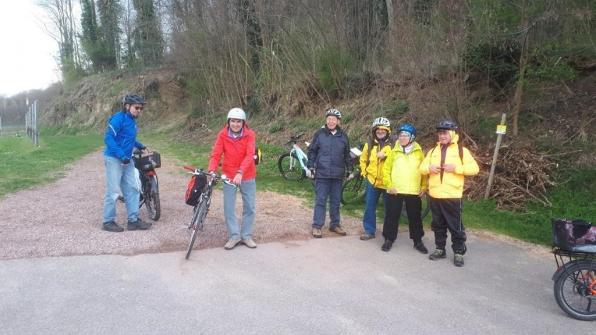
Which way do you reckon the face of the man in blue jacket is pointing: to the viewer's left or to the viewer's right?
to the viewer's right

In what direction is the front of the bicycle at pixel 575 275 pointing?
to the viewer's right

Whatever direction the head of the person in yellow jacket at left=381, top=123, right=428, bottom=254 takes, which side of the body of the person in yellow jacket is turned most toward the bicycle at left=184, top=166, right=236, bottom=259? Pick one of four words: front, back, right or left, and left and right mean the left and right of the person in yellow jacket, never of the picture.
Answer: right

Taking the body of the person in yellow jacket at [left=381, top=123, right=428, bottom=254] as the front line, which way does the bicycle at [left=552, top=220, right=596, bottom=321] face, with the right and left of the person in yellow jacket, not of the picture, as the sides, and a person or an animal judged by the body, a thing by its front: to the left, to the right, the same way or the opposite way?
to the left

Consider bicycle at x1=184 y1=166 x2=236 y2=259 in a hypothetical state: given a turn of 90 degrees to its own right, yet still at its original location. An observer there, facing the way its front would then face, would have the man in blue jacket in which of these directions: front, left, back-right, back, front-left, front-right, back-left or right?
front-right

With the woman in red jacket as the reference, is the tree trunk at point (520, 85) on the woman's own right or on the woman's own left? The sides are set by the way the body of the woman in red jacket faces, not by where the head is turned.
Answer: on the woman's own left

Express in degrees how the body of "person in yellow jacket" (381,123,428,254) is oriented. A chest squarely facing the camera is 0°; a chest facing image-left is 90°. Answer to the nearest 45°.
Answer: approximately 0°

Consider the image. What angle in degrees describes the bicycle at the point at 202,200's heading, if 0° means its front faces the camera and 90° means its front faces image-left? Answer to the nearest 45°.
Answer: approximately 0°
